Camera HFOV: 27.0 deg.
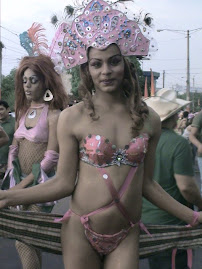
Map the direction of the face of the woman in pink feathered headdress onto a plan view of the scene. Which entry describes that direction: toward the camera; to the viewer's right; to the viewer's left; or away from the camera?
toward the camera

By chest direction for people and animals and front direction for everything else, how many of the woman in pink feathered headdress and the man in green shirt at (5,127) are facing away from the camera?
0

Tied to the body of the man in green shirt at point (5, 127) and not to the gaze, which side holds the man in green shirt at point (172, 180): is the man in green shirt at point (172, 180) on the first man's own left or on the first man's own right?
on the first man's own left

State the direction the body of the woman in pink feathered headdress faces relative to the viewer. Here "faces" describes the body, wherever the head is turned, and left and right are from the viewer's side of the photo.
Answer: facing the viewer

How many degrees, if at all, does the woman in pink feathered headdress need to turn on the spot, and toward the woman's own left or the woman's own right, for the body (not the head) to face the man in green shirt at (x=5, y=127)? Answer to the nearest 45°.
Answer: approximately 180°

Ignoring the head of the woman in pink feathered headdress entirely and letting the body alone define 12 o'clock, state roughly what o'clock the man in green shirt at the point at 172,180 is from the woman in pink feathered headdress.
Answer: The man in green shirt is roughly at 7 o'clock from the woman in pink feathered headdress.

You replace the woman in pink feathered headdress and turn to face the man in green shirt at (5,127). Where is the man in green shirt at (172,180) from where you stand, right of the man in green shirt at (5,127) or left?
right
